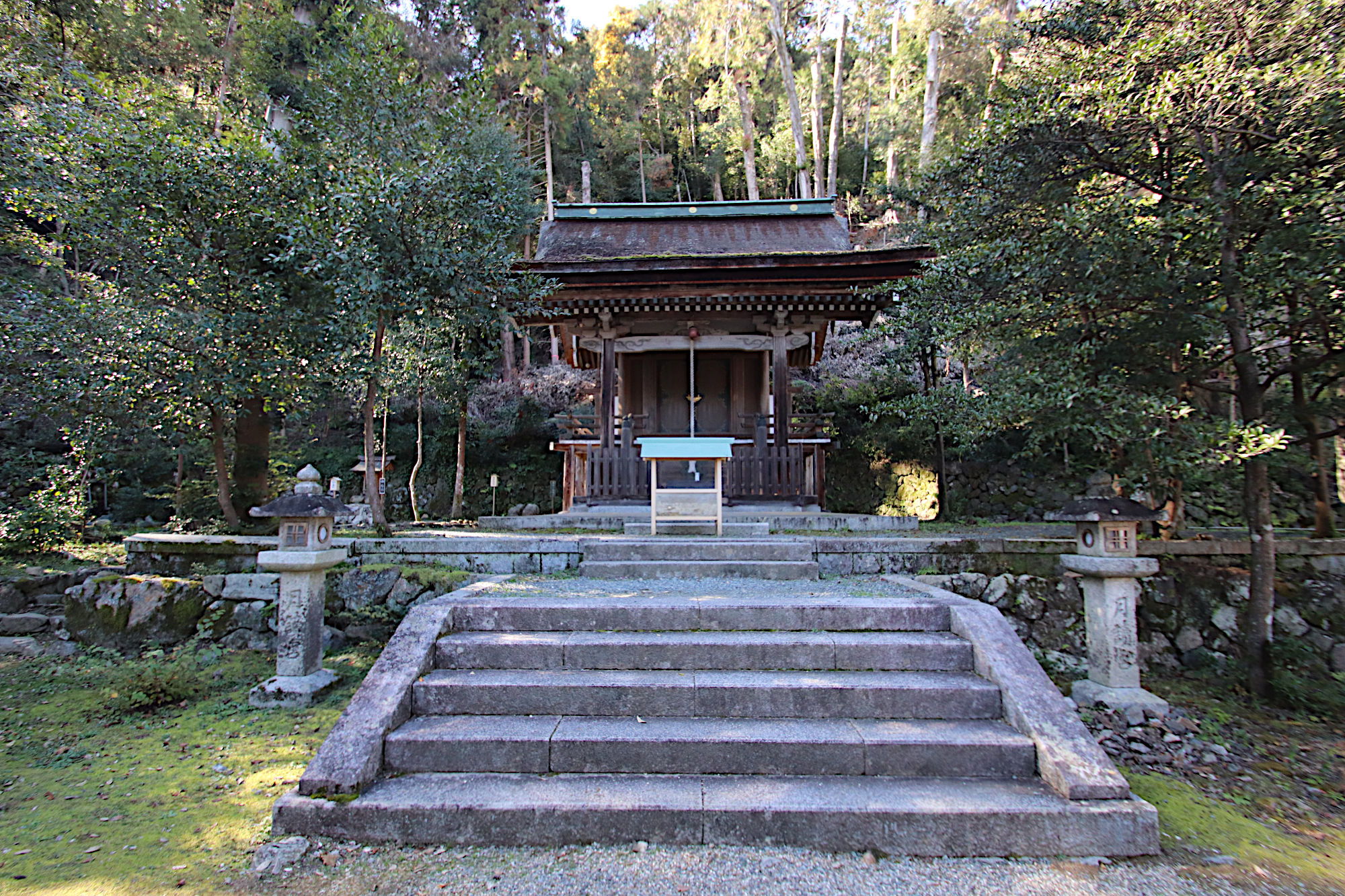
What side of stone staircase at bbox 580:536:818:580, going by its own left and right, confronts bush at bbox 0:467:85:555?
right

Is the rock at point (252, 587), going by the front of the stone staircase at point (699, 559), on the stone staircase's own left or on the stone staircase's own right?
on the stone staircase's own right

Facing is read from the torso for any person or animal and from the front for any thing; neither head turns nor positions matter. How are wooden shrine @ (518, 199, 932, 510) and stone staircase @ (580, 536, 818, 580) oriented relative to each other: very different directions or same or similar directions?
same or similar directions

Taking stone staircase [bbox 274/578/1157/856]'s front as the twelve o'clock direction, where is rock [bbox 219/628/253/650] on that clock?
The rock is roughly at 4 o'clock from the stone staircase.

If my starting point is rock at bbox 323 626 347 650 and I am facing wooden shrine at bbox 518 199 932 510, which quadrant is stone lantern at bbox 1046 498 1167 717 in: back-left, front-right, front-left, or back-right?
front-right

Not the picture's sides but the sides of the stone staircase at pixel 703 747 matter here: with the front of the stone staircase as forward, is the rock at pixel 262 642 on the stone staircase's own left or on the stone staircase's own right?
on the stone staircase's own right

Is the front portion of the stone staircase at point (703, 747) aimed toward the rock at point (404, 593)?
no

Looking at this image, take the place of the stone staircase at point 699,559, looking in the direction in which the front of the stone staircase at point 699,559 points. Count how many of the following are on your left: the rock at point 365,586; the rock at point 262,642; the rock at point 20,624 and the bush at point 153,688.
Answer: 0

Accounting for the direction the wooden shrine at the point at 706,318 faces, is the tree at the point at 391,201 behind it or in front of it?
in front

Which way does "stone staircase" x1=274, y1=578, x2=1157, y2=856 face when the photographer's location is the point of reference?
facing the viewer

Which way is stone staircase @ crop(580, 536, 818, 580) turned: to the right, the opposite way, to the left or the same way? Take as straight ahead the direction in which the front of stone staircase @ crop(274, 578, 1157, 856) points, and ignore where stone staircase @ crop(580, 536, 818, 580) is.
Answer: the same way

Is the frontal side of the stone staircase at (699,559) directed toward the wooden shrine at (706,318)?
no

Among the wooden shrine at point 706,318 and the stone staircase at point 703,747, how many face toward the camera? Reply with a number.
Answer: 2

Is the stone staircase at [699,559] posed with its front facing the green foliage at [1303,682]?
no

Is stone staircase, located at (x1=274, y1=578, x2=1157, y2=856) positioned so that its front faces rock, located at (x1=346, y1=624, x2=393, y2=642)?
no

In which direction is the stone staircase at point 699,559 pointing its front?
toward the camera

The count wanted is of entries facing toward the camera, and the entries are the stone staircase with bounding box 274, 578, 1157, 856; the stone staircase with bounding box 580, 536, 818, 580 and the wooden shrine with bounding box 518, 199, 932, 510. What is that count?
3

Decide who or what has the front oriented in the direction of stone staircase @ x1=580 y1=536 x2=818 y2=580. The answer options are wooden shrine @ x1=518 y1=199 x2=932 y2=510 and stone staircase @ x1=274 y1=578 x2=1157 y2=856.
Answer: the wooden shrine
